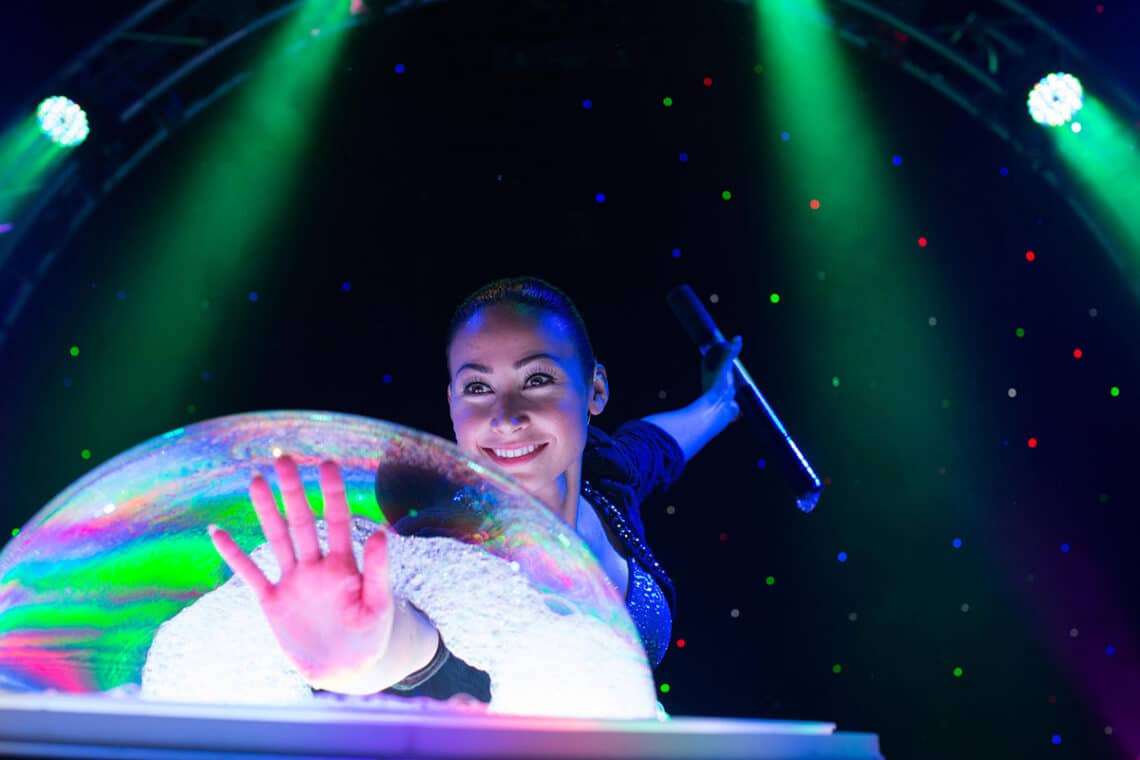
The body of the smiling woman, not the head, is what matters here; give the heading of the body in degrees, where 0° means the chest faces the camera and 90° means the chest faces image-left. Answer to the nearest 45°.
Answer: approximately 45°

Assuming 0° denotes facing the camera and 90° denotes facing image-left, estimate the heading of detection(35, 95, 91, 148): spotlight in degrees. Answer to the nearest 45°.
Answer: approximately 45°
